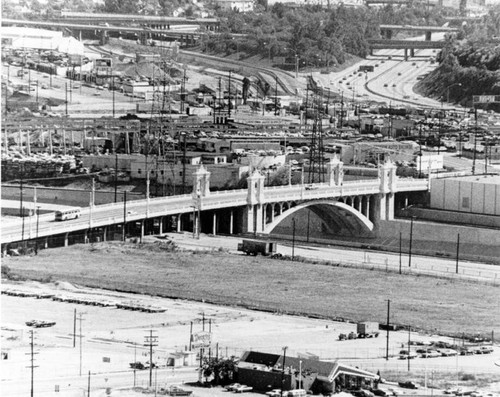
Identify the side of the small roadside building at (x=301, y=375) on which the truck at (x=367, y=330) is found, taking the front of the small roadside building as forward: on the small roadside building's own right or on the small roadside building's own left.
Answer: on the small roadside building's own left

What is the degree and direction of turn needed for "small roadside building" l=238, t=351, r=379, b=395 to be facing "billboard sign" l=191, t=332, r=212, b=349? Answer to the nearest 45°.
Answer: approximately 180°

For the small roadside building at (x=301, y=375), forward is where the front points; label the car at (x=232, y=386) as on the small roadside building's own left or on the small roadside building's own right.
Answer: on the small roadside building's own right

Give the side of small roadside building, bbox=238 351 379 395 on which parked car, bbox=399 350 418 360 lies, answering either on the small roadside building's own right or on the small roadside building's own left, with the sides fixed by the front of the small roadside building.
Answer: on the small roadside building's own left

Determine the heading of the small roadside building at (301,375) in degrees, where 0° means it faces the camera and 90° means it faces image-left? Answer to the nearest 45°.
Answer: approximately 315°

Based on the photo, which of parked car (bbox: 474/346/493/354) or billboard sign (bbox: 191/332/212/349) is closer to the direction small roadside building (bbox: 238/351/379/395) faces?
the parked car

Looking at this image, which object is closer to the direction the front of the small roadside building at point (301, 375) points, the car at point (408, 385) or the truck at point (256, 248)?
the car
